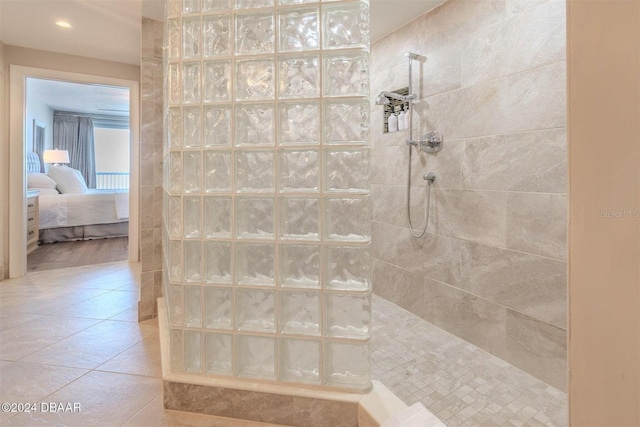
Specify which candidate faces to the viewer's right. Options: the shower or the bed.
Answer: the bed

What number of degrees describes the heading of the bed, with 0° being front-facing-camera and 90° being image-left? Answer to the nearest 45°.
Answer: approximately 270°

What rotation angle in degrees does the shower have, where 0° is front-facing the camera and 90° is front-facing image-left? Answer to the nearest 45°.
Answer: approximately 45°

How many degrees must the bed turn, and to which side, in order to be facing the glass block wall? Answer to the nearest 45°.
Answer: approximately 90° to its right

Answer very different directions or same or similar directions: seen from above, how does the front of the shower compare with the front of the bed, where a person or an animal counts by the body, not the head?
very different directions

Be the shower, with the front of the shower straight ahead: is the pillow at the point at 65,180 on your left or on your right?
on your right

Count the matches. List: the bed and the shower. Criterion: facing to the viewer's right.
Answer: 1

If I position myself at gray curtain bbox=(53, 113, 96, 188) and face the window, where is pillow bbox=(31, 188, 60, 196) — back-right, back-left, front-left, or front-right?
back-right
